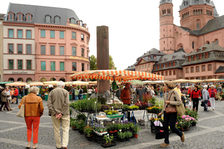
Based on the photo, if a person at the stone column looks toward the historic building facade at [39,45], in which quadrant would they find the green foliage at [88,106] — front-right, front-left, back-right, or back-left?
back-left

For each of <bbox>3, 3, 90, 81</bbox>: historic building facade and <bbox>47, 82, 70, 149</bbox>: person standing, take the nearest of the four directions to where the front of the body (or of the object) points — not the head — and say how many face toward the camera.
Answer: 1

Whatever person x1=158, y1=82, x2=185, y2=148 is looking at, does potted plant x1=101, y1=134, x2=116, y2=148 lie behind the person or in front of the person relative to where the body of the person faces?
in front

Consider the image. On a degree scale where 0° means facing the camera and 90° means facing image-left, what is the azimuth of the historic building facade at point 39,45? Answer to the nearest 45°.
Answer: approximately 0°

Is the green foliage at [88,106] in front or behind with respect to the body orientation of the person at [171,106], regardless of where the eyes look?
in front

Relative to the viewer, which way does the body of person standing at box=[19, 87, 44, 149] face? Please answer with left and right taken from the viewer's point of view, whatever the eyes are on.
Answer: facing away from the viewer

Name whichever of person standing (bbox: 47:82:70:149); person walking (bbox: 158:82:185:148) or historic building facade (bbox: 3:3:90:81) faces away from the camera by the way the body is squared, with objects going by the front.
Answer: person standing (bbox: 47:82:70:149)

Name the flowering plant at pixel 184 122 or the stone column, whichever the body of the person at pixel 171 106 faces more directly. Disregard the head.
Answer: the stone column

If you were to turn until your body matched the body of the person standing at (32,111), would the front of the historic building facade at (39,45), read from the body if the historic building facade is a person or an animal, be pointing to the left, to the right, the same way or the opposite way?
the opposite way

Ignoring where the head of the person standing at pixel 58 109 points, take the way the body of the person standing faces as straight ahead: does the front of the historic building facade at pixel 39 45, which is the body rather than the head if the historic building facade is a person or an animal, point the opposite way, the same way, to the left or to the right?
the opposite way

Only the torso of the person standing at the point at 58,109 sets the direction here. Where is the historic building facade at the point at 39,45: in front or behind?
in front

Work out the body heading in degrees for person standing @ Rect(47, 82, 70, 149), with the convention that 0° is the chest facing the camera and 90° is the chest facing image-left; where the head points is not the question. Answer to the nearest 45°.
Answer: approximately 180°

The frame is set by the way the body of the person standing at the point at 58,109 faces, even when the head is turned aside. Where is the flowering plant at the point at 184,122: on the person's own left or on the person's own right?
on the person's own right
